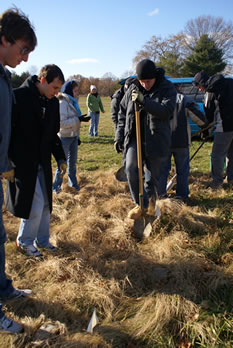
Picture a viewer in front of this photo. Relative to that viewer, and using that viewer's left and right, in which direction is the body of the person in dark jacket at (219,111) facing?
facing to the left of the viewer

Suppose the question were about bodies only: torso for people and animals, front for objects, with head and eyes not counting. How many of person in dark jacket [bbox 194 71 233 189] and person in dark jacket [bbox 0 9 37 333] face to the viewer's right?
1

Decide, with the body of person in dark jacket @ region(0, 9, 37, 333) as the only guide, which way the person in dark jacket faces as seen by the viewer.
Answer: to the viewer's right

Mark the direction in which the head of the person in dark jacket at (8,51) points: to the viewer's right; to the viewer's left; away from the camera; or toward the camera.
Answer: to the viewer's right

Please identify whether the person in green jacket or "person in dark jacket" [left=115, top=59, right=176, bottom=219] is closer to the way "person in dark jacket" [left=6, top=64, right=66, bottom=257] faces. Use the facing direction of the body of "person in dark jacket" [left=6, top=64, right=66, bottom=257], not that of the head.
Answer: the person in dark jacket

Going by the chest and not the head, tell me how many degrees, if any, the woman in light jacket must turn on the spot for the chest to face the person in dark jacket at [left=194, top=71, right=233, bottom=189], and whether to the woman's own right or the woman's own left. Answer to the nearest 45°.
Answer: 0° — they already face them

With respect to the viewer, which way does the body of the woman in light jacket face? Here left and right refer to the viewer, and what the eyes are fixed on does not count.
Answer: facing to the right of the viewer

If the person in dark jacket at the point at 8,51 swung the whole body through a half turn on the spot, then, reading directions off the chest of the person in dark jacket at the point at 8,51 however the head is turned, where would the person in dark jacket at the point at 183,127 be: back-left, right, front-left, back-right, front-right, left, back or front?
back-right

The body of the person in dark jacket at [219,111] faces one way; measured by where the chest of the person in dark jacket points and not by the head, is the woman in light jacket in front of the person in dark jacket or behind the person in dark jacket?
in front

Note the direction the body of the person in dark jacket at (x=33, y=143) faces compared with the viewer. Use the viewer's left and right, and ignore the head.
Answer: facing the viewer and to the right of the viewer

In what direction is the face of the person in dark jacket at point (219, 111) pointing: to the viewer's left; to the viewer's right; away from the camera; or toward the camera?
to the viewer's left
